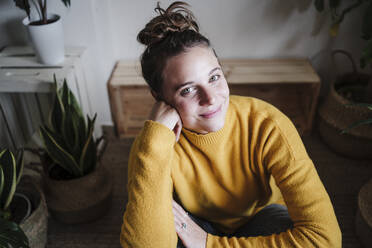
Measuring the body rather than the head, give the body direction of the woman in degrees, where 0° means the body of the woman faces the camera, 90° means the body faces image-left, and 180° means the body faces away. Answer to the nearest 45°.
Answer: approximately 0°

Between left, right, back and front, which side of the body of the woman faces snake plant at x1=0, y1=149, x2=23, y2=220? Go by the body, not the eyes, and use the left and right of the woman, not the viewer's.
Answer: right

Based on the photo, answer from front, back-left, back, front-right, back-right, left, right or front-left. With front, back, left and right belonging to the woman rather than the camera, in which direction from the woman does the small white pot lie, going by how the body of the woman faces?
back-right

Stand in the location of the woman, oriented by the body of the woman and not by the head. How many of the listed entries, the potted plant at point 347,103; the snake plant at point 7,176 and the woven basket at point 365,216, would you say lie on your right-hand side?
1

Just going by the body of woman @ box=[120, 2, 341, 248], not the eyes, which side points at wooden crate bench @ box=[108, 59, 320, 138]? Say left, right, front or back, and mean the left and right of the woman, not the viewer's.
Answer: back

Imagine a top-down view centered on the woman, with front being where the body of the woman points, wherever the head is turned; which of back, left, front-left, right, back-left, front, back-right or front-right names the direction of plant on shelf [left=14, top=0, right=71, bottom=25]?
back-right

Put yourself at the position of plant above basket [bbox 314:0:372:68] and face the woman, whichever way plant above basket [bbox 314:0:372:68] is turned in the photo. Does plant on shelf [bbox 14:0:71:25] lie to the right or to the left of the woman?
right

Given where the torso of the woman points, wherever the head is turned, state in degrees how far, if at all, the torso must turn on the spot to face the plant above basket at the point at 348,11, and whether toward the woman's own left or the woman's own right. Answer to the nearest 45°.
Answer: approximately 135° to the woman's own left

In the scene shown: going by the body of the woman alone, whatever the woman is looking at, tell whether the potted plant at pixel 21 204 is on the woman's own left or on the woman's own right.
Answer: on the woman's own right
